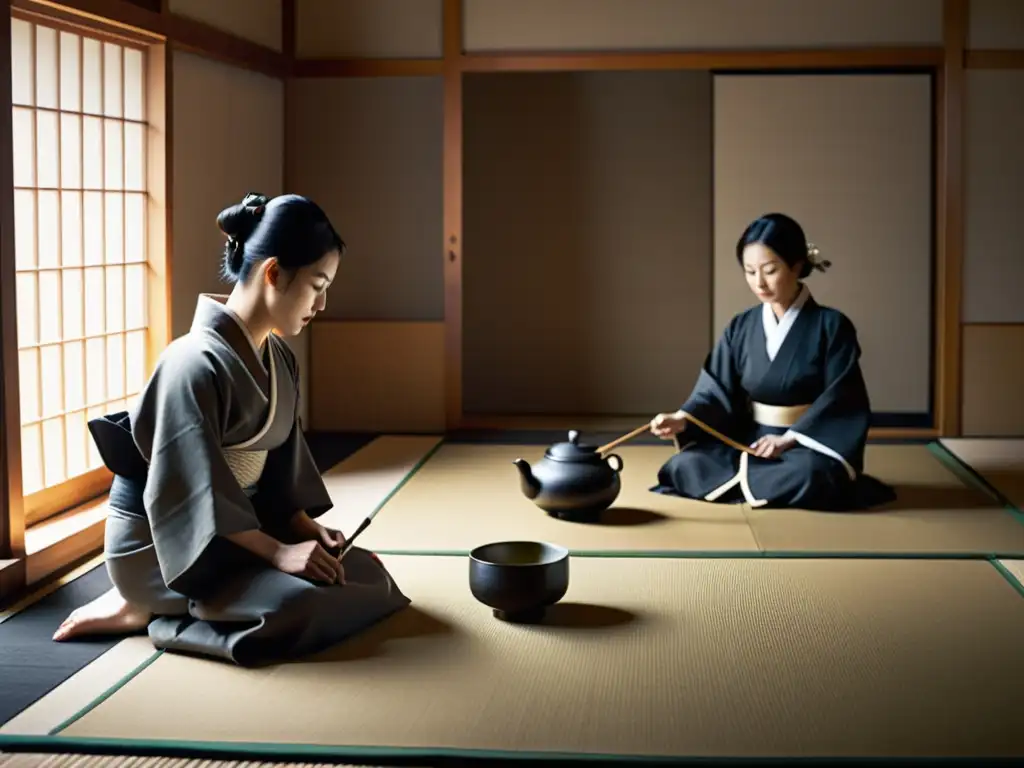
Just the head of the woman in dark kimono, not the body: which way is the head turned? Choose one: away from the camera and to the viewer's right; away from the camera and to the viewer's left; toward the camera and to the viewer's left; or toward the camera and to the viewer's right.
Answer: toward the camera and to the viewer's left

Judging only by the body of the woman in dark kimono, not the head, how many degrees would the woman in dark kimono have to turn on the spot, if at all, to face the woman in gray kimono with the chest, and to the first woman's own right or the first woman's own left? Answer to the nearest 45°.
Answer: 0° — they already face them

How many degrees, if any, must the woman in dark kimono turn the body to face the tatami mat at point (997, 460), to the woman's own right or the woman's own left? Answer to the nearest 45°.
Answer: approximately 180°

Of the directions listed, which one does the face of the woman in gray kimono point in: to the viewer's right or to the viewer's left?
to the viewer's right

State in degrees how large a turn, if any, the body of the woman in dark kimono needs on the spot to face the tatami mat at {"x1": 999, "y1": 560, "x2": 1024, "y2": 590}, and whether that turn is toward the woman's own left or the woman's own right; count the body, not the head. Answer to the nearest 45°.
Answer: approximately 90° to the woman's own left

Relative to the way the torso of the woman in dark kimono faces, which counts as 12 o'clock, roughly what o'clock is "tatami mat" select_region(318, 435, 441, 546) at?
The tatami mat is roughly at 2 o'clock from the woman in dark kimono.

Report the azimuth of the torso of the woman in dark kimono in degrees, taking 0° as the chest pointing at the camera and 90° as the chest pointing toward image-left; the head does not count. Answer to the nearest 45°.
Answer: approximately 45°
